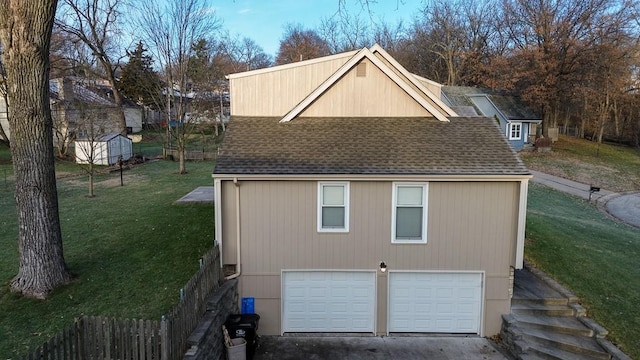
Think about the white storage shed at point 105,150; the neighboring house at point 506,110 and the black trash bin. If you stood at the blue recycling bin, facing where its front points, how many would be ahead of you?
1

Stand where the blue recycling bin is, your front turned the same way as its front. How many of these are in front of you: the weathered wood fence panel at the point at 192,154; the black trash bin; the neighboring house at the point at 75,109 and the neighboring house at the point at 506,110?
1

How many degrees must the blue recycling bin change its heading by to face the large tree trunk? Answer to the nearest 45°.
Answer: approximately 90° to its right

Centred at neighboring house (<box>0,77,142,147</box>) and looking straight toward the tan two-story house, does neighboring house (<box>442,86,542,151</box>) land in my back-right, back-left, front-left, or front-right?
front-left

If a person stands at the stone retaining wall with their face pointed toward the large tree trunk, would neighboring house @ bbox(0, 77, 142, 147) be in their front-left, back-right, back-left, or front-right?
front-right

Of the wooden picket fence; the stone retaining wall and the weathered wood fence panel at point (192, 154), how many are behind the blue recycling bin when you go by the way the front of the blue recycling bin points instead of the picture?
1

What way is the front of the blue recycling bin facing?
toward the camera

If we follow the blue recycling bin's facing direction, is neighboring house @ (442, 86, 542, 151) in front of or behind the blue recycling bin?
behind

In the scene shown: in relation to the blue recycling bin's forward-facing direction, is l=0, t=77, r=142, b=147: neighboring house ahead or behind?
behind

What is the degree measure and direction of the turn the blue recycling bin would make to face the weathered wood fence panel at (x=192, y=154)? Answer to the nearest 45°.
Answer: approximately 180°

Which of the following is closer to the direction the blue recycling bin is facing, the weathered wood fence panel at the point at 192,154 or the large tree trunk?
the large tree trunk

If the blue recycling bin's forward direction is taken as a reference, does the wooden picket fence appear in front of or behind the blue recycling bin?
in front

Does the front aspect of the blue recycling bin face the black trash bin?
yes

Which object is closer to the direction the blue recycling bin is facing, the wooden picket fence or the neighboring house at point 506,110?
the wooden picket fence

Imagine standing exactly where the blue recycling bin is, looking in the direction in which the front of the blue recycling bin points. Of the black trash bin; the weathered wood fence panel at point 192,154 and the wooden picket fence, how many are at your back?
1
